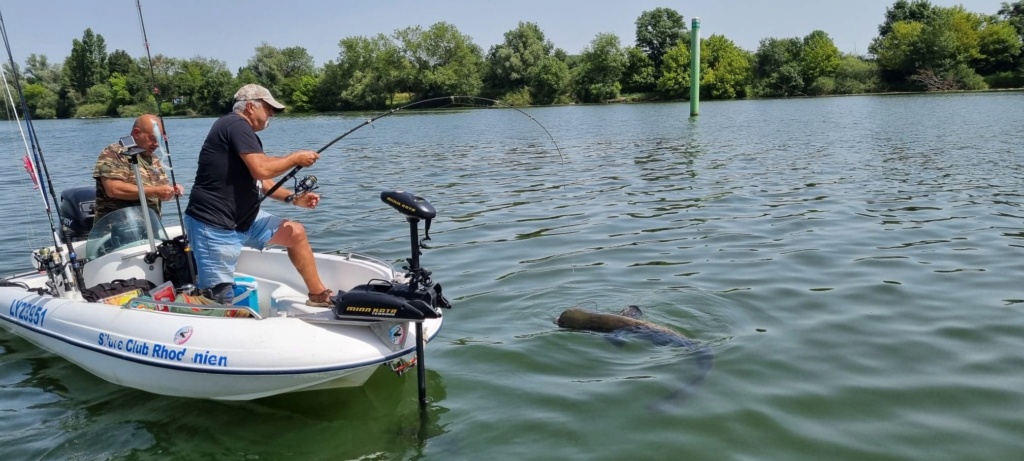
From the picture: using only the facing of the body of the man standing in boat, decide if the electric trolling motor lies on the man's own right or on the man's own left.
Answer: on the man's own right

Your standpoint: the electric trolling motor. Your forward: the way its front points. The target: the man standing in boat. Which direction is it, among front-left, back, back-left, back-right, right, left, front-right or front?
back-left

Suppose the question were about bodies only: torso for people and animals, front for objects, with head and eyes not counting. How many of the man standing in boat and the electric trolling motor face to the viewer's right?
2

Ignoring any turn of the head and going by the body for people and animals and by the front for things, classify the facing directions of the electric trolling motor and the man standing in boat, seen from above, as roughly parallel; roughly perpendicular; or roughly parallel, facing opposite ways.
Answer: roughly parallel

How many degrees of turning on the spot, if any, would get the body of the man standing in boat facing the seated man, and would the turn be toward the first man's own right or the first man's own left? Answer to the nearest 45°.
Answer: approximately 135° to the first man's own left

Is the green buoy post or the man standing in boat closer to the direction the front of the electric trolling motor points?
the green buoy post

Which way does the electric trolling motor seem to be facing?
to the viewer's right

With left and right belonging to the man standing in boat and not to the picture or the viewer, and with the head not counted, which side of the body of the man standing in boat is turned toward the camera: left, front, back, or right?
right

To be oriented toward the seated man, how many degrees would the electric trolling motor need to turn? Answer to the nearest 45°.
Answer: approximately 135° to its left

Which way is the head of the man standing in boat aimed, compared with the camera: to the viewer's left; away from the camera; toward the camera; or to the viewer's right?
to the viewer's right

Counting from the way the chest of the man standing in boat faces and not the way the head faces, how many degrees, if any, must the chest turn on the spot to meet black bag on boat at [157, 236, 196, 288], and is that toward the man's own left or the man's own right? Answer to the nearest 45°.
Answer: approximately 135° to the man's own left
